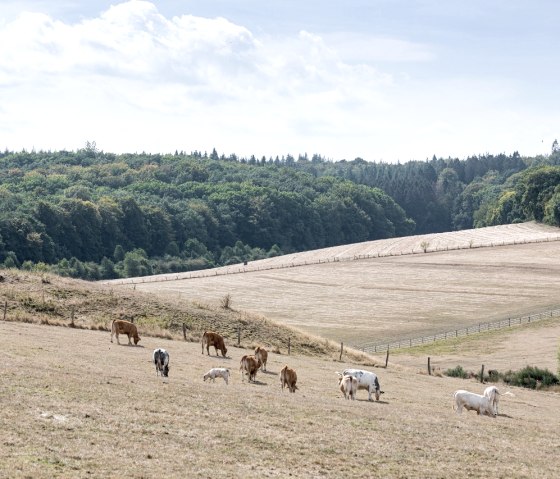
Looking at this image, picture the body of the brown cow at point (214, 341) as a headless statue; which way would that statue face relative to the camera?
to the viewer's right

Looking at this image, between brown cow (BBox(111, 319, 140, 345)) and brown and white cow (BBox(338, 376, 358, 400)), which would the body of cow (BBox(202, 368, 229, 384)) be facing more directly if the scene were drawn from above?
the brown cow

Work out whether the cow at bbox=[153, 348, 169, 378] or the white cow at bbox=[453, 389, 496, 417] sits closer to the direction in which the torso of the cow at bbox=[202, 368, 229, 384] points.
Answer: the cow

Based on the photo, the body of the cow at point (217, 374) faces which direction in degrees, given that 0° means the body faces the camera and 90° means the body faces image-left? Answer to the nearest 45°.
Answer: approximately 90°

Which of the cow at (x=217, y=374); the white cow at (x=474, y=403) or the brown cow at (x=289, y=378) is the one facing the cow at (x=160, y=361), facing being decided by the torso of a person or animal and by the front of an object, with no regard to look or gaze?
the cow at (x=217, y=374)

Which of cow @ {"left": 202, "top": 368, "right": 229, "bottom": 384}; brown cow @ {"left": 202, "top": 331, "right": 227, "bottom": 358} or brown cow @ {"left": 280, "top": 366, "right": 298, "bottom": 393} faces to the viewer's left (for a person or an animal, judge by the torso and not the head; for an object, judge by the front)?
the cow

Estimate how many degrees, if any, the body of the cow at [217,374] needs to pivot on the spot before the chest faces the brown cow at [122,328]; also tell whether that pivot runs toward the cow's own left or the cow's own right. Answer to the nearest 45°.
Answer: approximately 45° to the cow's own right
